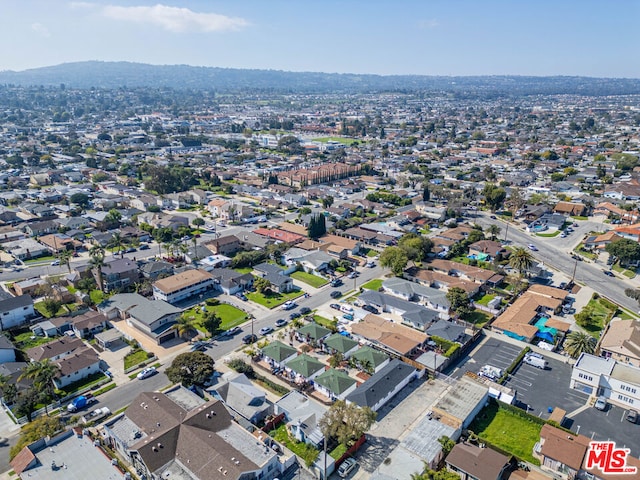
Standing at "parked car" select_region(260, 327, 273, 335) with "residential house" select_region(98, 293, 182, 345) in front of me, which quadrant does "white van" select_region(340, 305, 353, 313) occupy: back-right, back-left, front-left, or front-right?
back-right

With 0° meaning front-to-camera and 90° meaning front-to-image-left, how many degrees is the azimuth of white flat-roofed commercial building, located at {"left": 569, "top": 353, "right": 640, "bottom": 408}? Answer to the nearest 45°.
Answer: approximately 45°

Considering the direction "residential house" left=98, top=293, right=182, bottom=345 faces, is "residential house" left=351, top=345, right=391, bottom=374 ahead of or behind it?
ahead

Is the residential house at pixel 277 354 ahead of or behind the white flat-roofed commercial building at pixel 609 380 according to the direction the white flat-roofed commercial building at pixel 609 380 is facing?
ahead

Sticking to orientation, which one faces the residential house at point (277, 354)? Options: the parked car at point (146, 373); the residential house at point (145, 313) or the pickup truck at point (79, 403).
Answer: the residential house at point (145, 313)

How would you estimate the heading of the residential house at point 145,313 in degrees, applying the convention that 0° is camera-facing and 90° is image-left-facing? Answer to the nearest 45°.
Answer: approximately 315°
